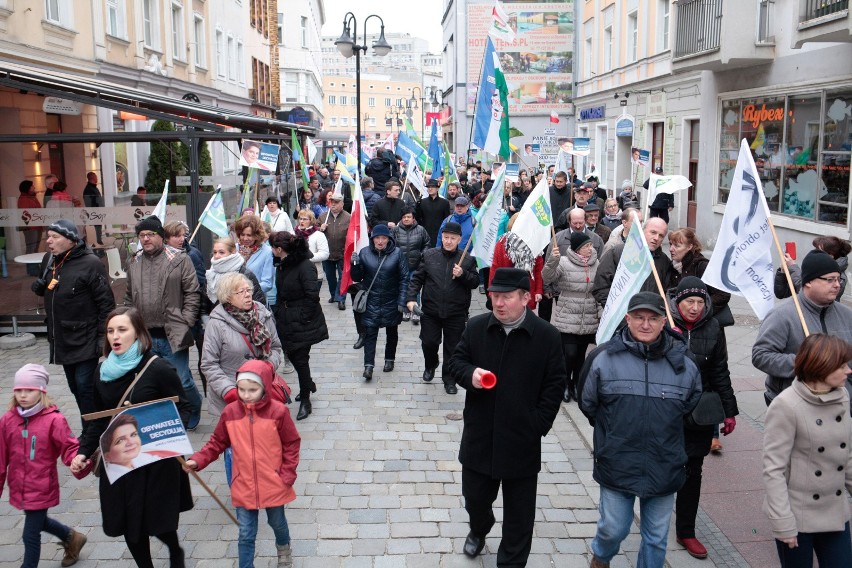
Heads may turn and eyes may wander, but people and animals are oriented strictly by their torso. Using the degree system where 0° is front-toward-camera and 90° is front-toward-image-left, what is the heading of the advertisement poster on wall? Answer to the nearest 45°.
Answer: approximately 0°

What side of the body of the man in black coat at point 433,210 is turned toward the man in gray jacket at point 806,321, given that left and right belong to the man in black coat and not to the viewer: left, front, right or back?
front

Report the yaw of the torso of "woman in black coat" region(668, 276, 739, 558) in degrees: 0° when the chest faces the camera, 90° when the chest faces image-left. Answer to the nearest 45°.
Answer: approximately 0°

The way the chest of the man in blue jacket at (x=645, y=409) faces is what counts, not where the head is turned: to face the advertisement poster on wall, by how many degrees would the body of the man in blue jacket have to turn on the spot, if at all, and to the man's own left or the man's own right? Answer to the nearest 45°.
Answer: approximately 180°

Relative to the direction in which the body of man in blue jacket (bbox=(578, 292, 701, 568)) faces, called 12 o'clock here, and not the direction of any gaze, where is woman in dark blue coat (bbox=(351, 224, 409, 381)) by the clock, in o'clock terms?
The woman in dark blue coat is roughly at 5 o'clock from the man in blue jacket.

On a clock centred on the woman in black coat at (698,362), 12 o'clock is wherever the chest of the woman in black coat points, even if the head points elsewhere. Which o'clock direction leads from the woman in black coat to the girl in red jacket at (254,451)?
The girl in red jacket is roughly at 2 o'clock from the woman in black coat.

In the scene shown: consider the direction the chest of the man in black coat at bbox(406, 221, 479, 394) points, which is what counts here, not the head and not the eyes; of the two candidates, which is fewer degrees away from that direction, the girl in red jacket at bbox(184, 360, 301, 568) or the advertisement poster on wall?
the girl in red jacket

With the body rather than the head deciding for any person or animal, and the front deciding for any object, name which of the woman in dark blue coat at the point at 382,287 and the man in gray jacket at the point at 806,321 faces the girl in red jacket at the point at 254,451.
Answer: the woman in dark blue coat

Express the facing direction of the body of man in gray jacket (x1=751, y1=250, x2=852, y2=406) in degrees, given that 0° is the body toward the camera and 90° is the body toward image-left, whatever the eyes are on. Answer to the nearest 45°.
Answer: approximately 315°

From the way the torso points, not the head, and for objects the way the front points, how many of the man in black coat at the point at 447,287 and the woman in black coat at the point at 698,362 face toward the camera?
2

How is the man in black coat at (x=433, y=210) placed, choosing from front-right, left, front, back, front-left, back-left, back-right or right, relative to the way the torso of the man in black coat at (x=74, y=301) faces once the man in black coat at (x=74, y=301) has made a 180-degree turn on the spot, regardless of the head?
front
